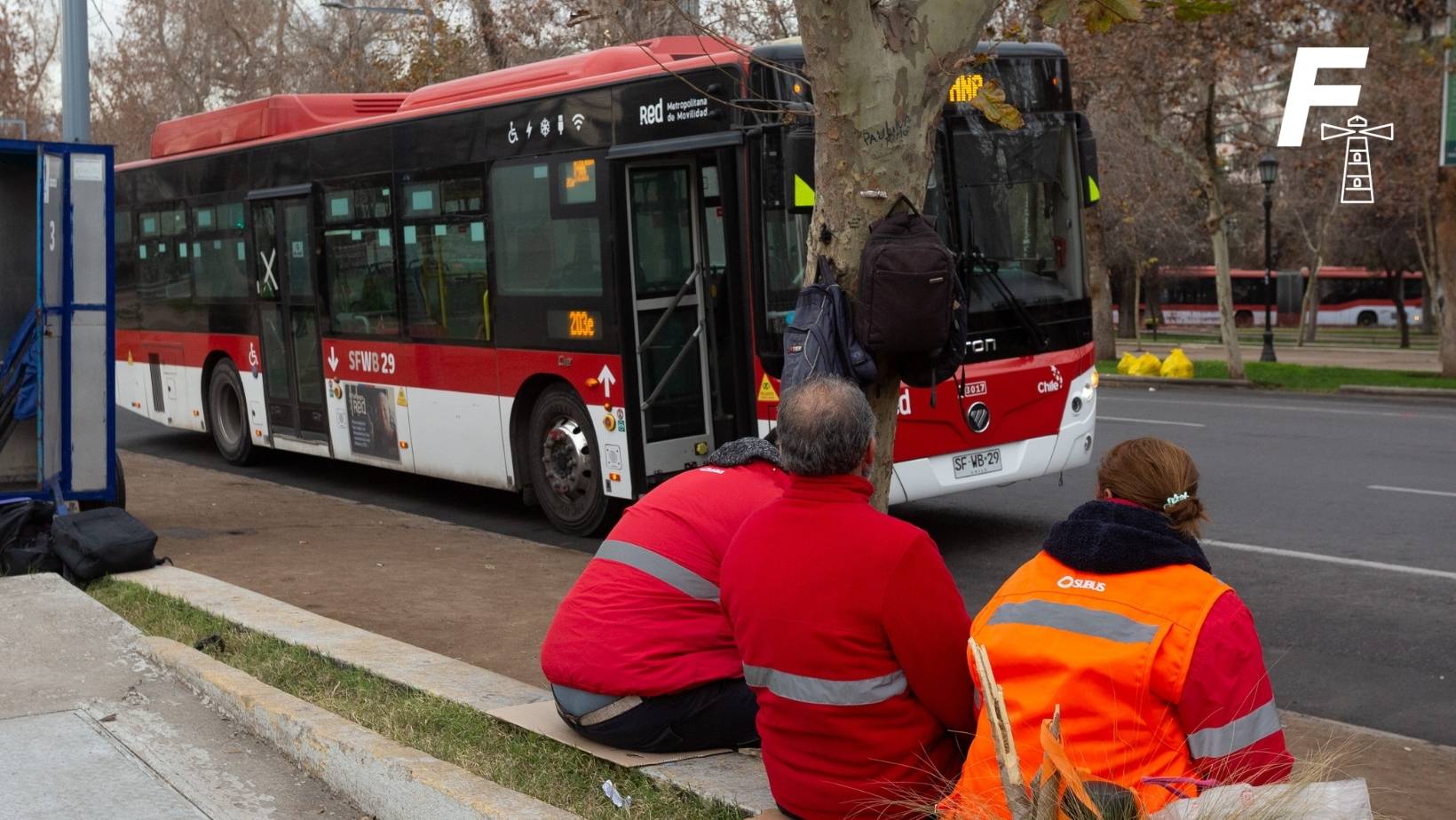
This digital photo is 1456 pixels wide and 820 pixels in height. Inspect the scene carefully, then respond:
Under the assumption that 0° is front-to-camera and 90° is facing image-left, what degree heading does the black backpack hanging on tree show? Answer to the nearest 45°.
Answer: approximately 0°

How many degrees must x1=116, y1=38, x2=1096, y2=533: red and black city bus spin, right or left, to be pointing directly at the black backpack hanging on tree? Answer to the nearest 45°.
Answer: approximately 45° to its right

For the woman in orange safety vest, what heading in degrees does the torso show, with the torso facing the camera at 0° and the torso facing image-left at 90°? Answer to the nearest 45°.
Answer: approximately 225°

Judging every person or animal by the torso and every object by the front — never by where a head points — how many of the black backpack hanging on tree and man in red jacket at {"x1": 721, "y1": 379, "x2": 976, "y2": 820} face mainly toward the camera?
1

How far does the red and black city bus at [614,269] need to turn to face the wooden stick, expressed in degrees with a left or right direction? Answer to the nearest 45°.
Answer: approximately 45° to its right

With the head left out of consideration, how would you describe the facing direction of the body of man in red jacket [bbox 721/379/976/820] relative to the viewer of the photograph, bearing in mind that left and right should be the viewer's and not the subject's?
facing away from the viewer and to the right of the viewer
